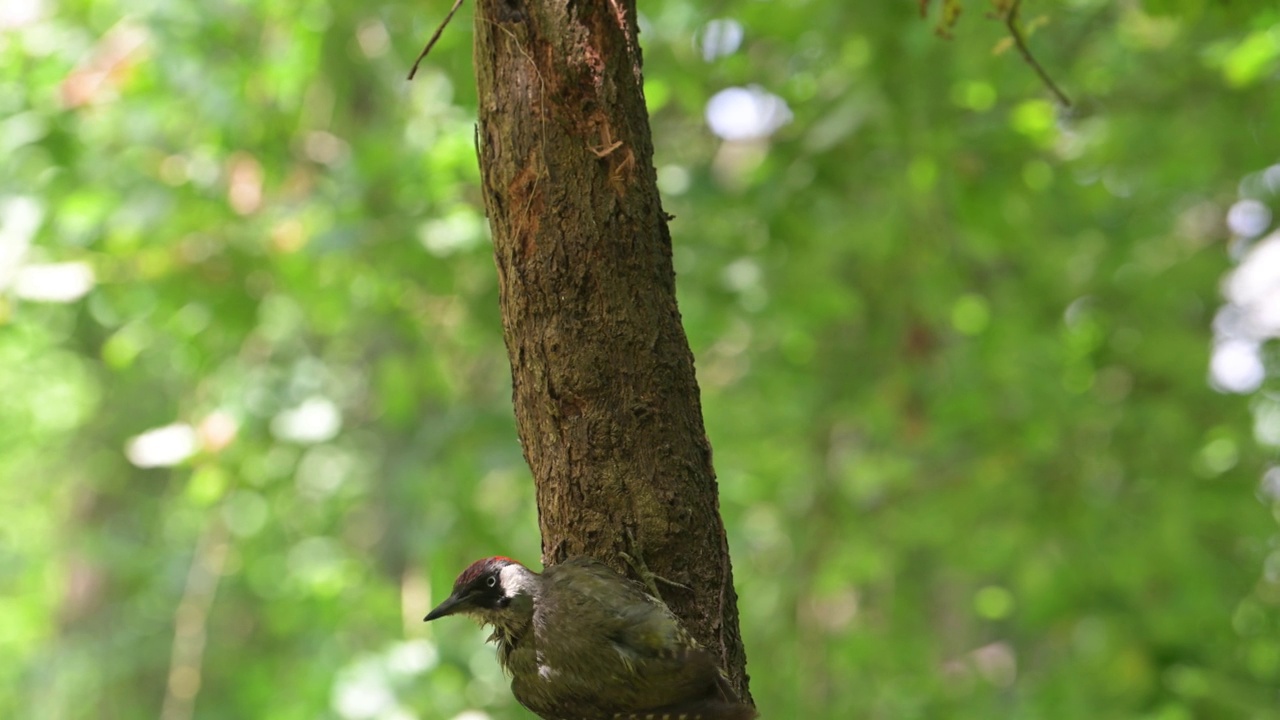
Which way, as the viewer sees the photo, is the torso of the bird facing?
to the viewer's left
